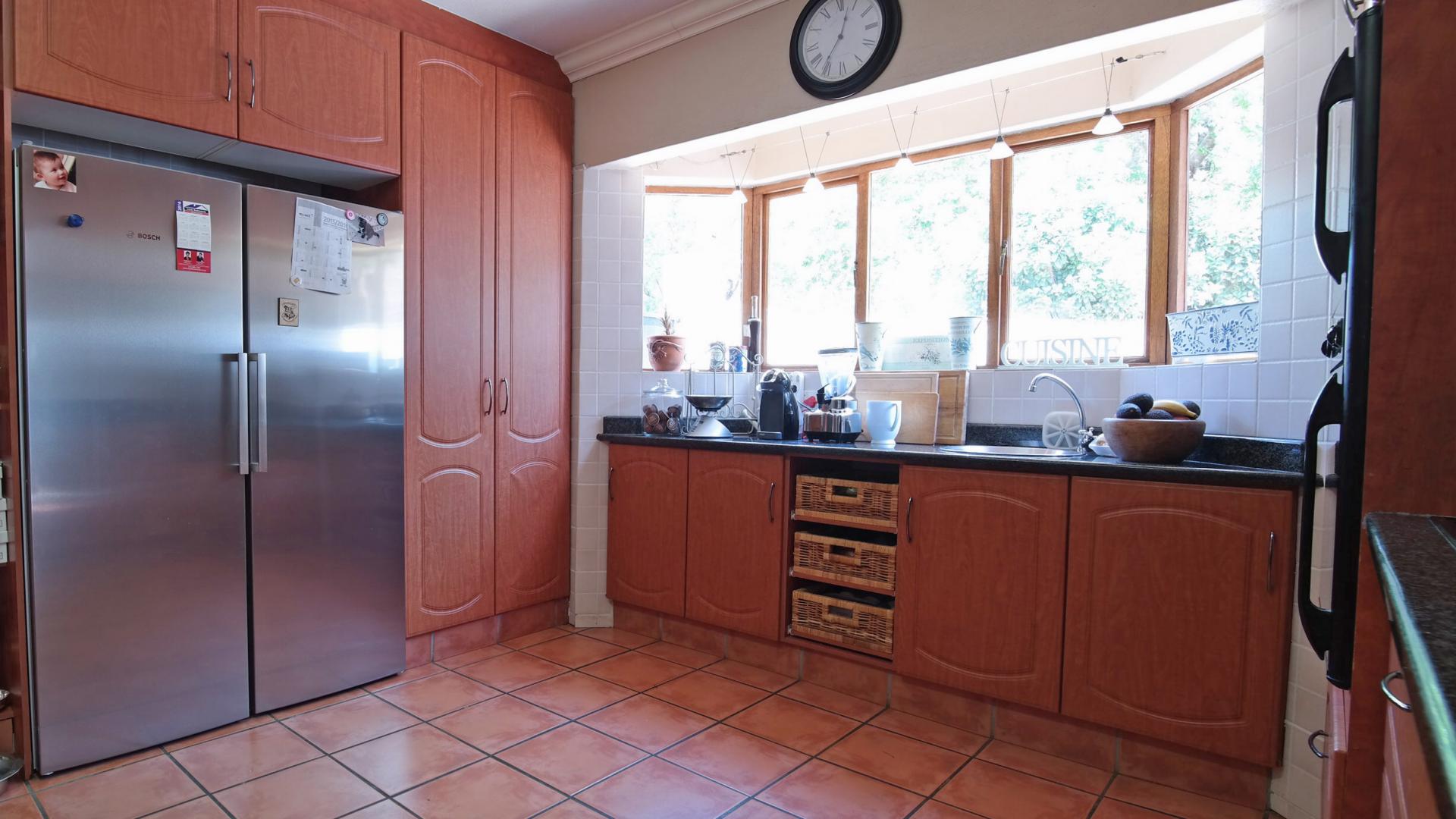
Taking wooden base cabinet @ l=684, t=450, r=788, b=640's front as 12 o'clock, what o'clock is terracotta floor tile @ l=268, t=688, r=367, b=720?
The terracotta floor tile is roughly at 1 o'clock from the wooden base cabinet.

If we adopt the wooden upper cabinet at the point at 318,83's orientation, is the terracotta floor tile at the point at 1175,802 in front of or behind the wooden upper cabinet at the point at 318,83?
in front

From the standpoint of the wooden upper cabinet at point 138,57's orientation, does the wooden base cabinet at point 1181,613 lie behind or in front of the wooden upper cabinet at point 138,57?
in front

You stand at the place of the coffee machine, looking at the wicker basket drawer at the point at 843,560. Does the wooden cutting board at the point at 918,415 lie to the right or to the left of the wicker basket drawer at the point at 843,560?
left

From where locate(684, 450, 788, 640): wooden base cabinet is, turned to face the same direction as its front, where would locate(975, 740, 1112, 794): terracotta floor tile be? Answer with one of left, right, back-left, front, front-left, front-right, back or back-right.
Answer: left

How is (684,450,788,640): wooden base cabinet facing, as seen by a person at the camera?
facing the viewer and to the left of the viewer

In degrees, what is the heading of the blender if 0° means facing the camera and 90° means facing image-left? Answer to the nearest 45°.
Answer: approximately 45°

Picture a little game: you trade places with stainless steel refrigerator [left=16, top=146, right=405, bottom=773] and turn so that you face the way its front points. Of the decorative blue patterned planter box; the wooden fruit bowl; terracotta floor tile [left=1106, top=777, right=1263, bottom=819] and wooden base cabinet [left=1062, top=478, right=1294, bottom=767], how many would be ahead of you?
4

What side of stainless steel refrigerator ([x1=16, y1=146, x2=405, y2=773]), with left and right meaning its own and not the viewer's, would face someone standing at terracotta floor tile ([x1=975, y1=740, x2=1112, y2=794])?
front
